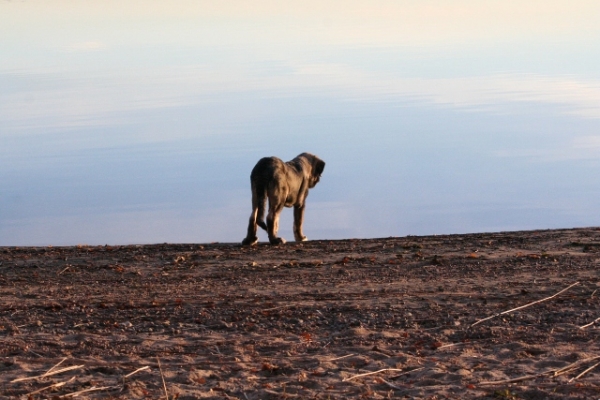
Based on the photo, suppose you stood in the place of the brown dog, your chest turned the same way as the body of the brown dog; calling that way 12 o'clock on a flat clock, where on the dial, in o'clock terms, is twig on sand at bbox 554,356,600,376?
The twig on sand is roughly at 4 o'clock from the brown dog.

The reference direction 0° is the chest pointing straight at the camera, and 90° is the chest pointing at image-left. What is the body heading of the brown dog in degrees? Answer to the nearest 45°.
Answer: approximately 225°

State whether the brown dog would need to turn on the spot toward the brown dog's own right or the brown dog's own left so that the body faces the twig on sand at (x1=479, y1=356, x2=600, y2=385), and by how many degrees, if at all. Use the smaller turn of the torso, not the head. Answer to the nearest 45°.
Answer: approximately 135° to the brown dog's own right
